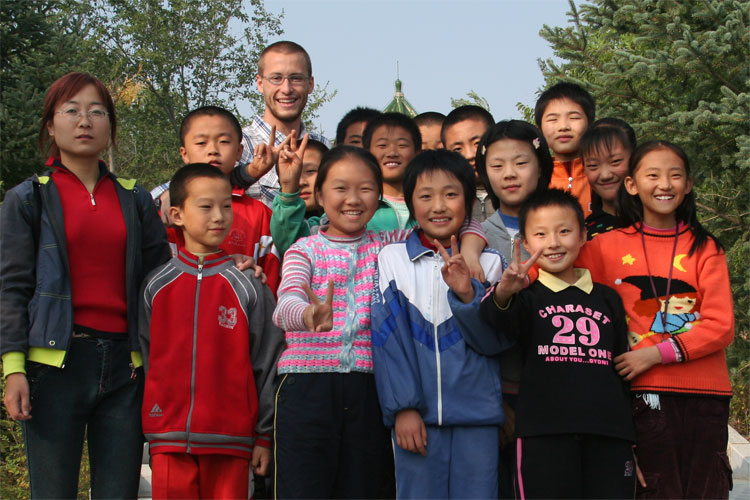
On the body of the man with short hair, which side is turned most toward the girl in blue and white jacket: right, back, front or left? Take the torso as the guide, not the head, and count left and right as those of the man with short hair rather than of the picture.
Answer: front

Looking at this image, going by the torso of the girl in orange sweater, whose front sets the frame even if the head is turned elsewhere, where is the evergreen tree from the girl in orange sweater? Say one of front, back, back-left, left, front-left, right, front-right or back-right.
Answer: back

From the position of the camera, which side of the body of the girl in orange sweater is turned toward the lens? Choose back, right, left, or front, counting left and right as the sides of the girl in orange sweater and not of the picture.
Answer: front

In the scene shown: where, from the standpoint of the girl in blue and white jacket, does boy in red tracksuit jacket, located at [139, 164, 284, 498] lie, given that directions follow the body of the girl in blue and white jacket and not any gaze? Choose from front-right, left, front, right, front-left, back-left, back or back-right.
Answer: right

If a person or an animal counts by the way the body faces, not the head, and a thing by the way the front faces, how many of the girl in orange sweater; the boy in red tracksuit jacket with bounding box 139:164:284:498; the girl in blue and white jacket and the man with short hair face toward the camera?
4

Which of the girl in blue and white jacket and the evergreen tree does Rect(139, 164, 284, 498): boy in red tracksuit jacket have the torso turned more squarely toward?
the girl in blue and white jacket

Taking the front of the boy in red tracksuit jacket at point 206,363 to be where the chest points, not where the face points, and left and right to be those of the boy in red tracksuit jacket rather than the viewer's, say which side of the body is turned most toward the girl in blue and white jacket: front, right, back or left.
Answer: left

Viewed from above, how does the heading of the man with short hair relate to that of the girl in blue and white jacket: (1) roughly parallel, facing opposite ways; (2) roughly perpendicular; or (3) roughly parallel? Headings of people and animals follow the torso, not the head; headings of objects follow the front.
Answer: roughly parallel

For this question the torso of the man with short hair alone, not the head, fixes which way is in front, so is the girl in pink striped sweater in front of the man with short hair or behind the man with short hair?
in front
